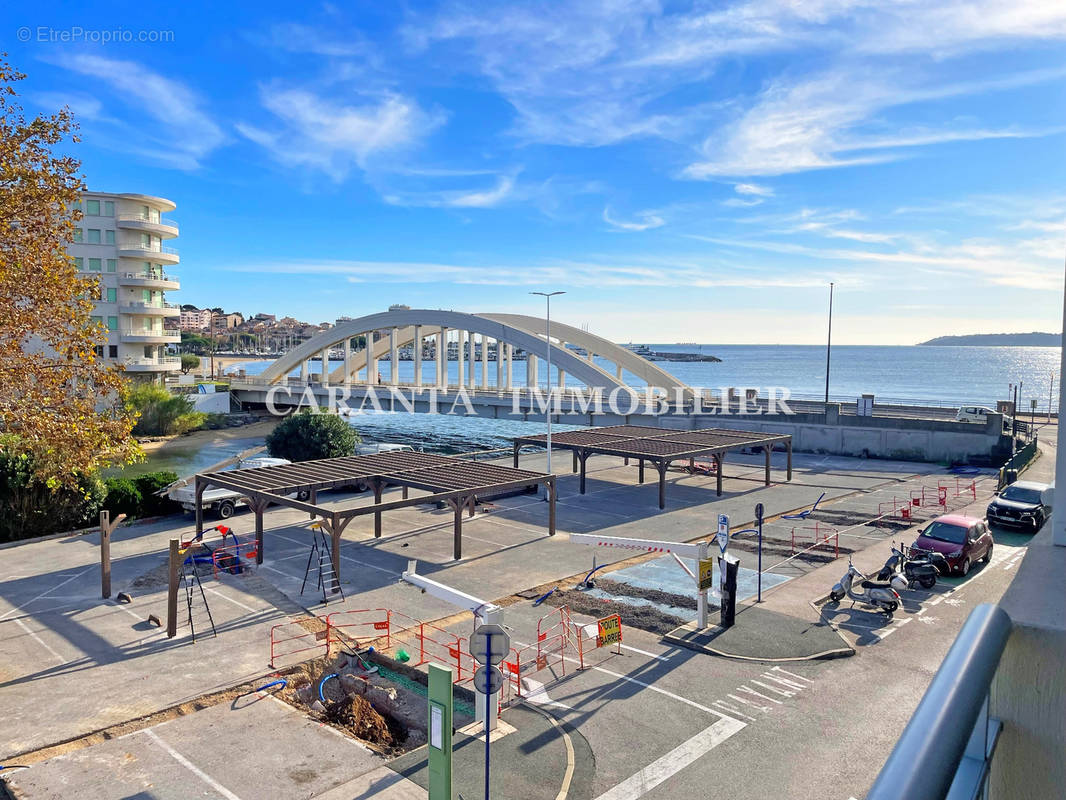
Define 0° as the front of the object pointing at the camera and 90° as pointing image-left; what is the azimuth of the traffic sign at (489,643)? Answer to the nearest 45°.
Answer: approximately 180°

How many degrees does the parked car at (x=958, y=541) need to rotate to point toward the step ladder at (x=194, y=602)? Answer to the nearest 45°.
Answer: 0° — it already faces it

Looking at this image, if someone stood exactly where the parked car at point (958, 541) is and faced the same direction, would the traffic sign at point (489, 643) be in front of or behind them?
in front

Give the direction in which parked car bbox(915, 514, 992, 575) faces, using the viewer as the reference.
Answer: facing the viewer and to the left of the viewer

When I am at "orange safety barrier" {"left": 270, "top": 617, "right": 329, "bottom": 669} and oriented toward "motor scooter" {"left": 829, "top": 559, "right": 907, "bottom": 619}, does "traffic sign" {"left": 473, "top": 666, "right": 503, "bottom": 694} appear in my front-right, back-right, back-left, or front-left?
front-right

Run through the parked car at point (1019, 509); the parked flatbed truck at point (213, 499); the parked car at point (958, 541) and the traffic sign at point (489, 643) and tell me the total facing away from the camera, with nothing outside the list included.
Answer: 1

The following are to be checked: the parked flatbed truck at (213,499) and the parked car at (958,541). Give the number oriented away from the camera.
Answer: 0

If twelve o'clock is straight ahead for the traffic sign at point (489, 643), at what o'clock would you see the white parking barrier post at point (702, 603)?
The white parking barrier post is roughly at 1 o'clock from the traffic sign.

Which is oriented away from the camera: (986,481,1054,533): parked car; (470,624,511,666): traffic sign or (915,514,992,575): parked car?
the traffic sign

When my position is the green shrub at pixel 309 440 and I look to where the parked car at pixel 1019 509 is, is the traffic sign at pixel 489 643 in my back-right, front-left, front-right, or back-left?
front-right

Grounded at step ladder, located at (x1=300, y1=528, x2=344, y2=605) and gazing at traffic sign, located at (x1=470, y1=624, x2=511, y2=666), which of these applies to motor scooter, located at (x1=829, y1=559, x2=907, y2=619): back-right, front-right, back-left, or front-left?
front-left

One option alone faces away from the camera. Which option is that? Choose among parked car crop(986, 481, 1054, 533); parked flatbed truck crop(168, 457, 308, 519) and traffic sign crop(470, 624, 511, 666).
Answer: the traffic sign

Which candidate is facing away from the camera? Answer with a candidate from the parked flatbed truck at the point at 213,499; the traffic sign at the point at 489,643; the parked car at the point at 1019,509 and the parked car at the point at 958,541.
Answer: the traffic sign

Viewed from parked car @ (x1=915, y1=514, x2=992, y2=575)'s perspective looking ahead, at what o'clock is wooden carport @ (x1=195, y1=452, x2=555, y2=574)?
The wooden carport is roughly at 1 o'clock from the parked car.

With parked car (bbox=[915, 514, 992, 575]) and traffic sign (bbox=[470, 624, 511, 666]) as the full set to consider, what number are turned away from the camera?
1

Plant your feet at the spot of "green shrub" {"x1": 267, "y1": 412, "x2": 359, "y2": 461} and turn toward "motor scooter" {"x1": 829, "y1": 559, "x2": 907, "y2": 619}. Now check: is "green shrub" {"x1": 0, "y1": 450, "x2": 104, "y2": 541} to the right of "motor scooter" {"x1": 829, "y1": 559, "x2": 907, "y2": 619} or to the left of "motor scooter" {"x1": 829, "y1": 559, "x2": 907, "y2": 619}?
right
